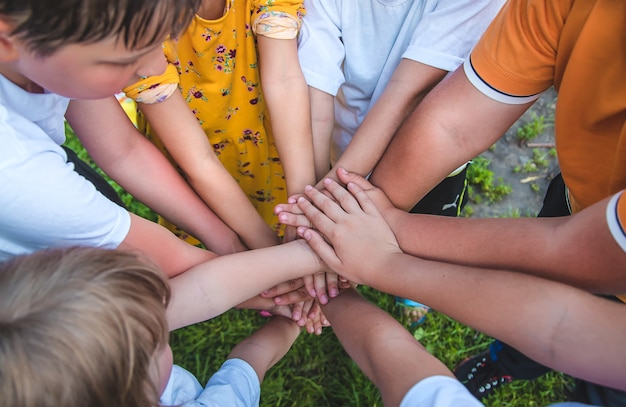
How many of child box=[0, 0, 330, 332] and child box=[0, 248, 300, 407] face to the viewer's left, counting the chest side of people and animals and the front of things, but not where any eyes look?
0

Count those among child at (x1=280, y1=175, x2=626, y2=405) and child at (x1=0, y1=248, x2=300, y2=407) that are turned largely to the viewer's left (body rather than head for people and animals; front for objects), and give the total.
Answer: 1

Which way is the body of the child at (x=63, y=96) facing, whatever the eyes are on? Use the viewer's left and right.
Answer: facing the viewer and to the right of the viewer

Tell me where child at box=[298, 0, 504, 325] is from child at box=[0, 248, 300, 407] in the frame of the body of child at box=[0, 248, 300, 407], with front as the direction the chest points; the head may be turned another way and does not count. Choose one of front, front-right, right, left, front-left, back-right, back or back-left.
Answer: front

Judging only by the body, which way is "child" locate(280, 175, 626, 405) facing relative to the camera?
to the viewer's left

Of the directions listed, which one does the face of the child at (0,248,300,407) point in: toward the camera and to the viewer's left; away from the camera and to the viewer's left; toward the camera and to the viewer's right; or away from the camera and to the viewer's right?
away from the camera and to the viewer's right

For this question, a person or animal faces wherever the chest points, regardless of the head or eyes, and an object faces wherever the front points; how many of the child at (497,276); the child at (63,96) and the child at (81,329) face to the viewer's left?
1

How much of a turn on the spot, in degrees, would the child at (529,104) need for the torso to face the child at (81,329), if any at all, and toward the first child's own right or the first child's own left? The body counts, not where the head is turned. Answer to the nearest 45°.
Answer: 0° — they already face them

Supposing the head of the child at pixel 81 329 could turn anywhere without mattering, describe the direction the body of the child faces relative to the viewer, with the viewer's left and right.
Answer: facing away from the viewer and to the right of the viewer

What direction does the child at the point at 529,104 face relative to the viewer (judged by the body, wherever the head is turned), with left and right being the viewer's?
facing the viewer and to the left of the viewer

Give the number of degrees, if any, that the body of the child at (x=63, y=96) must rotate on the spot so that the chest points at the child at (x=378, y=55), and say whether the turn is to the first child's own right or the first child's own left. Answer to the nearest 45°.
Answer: approximately 90° to the first child's own left

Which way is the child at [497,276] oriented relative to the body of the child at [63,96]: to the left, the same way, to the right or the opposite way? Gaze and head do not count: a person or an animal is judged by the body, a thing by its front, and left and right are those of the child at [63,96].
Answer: the opposite way

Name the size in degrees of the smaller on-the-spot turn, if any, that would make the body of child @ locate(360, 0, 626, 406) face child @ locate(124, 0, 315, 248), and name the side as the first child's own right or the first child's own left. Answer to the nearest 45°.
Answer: approximately 45° to the first child's own right
